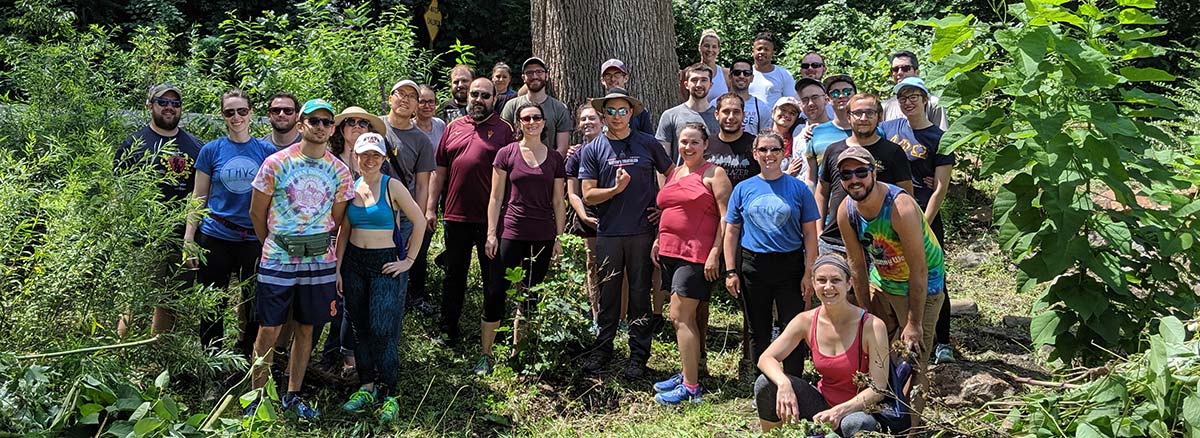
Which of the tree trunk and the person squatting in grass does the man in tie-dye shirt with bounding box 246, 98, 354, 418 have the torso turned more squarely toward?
the person squatting in grass

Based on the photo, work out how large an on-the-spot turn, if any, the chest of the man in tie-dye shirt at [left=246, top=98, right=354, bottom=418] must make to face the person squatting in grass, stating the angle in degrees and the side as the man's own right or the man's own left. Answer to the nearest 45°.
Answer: approximately 45° to the man's own left

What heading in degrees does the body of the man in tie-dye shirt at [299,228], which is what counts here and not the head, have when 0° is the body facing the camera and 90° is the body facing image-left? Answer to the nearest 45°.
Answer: approximately 0°

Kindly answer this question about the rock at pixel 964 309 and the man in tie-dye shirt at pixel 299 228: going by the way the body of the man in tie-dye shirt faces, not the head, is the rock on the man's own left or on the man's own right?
on the man's own left

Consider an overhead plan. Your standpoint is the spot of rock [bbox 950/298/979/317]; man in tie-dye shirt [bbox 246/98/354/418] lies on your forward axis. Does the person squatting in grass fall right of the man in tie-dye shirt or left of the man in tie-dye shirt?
left

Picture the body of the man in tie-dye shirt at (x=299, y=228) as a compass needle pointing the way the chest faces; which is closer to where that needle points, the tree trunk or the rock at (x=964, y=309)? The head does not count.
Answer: the rock
